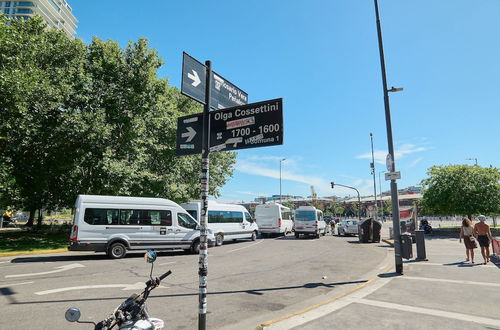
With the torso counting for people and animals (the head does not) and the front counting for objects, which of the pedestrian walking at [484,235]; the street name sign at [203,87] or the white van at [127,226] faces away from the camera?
the pedestrian walking

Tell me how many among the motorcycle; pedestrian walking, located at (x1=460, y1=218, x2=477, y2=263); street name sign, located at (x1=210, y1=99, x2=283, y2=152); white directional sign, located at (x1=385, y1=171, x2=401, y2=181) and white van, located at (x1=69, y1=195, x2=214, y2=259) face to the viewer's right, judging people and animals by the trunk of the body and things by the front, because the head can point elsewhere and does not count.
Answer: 1

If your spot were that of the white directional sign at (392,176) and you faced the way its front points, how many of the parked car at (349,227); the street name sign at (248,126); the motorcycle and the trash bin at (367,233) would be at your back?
2

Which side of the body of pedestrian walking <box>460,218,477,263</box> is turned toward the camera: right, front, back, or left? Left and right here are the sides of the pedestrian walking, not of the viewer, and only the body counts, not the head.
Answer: back

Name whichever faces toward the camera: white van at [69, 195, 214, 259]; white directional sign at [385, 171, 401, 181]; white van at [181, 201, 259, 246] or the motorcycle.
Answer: the white directional sign

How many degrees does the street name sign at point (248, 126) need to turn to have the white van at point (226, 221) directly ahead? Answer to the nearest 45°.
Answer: approximately 135° to its right

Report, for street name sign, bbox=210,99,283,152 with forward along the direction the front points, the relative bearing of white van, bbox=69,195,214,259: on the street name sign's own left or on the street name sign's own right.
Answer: on the street name sign's own right

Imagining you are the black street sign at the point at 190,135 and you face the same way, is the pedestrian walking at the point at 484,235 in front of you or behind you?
behind

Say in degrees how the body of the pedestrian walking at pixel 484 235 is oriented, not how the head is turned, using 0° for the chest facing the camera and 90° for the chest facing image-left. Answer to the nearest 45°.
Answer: approximately 180°

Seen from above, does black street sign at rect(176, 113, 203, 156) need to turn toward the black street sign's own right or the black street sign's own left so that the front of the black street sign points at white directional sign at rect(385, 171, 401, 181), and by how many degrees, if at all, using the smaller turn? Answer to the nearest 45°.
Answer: approximately 180°

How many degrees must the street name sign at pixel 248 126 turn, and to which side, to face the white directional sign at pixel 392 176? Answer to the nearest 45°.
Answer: approximately 180°

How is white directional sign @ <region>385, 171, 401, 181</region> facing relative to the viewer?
toward the camera

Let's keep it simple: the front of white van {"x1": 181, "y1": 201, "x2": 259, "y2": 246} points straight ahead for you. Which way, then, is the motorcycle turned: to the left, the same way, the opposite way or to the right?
to the left

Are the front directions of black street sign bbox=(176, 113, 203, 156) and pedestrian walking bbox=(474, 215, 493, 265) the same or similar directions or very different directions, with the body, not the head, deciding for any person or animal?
very different directions

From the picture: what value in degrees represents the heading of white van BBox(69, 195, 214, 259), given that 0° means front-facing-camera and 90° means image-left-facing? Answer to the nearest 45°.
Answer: approximately 270°

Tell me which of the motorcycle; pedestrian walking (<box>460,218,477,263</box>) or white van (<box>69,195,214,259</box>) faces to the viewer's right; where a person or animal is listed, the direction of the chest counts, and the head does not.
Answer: the white van
